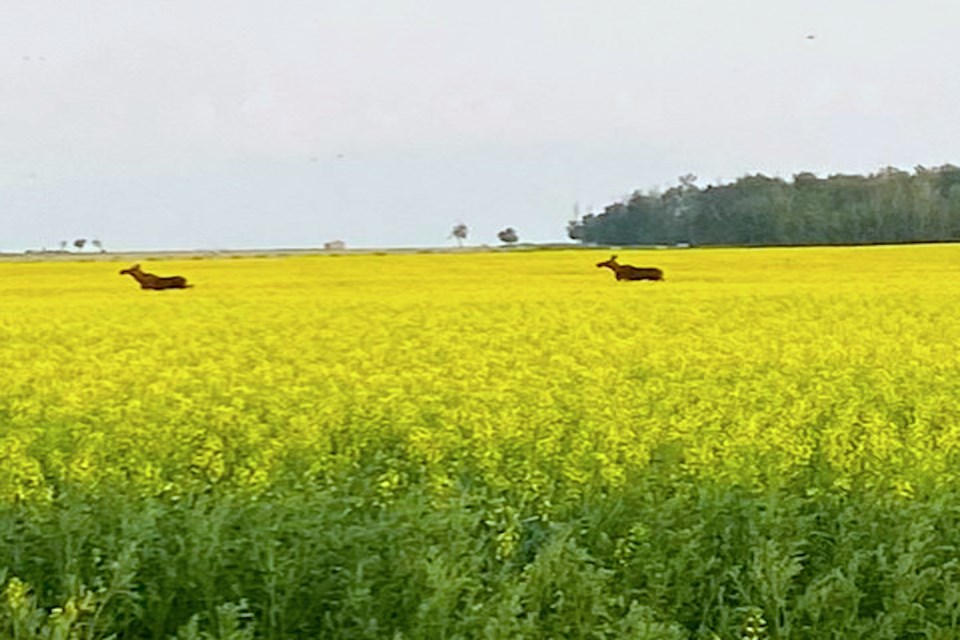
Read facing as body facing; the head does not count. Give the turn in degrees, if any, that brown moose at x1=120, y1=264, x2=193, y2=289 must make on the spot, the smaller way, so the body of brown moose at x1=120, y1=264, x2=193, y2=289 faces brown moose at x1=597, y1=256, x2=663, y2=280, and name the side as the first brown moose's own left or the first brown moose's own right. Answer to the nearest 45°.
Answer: approximately 180°

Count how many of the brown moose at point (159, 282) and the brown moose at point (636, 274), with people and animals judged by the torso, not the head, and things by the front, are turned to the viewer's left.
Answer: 2

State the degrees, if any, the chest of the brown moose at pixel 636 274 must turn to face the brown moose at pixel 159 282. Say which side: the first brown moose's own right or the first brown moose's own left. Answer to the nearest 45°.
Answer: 0° — it already faces it

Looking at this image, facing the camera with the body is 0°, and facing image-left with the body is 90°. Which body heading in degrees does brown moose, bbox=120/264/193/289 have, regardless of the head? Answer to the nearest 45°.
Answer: approximately 90°

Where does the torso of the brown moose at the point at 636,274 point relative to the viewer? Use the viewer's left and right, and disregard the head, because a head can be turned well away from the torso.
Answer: facing to the left of the viewer
